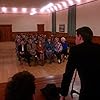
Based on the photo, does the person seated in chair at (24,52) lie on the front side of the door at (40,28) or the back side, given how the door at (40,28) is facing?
on the front side

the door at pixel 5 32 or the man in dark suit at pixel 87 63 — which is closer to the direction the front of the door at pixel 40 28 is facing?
the man in dark suit

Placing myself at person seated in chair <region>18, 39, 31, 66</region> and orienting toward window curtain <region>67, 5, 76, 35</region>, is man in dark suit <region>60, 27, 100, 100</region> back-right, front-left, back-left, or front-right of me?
back-right

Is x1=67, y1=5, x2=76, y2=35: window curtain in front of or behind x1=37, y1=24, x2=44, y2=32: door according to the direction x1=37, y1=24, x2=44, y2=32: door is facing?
in front

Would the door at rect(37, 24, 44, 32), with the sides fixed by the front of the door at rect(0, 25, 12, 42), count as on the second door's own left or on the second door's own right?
on the second door's own left

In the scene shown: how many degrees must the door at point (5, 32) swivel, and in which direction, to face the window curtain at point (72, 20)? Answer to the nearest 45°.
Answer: approximately 45° to its left

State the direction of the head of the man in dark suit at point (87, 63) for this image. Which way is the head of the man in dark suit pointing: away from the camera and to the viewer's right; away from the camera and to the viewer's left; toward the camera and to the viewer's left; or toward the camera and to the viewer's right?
away from the camera and to the viewer's left

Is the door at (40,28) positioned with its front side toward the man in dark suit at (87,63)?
yes
